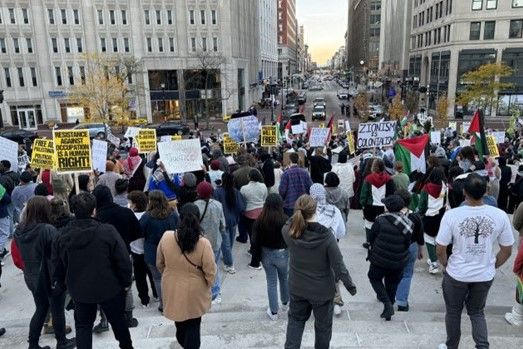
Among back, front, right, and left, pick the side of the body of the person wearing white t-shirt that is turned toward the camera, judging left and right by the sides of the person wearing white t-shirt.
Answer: back

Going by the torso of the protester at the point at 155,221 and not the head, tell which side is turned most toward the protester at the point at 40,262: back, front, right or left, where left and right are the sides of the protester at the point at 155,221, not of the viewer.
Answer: left

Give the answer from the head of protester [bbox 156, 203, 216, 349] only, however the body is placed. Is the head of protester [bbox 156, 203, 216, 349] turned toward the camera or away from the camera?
away from the camera

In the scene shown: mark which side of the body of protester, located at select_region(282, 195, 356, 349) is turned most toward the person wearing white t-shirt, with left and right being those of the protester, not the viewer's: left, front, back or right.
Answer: right

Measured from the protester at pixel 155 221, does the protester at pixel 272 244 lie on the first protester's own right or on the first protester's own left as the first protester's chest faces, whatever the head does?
on the first protester's own right

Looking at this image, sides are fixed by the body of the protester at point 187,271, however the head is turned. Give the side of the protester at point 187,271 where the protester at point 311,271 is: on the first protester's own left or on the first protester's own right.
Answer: on the first protester's own right

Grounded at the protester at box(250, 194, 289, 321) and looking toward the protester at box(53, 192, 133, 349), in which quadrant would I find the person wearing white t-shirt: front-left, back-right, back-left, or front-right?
back-left

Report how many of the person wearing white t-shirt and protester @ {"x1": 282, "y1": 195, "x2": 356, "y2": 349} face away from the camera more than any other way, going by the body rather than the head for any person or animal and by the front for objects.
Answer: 2

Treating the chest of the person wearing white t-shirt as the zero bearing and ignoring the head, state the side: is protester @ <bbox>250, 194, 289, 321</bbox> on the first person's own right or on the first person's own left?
on the first person's own left

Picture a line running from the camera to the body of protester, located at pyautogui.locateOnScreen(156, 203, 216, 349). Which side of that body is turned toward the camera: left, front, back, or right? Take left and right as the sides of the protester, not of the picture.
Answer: back

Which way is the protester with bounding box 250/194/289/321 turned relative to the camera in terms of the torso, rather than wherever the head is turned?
away from the camera

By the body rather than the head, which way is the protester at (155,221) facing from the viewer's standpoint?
away from the camera

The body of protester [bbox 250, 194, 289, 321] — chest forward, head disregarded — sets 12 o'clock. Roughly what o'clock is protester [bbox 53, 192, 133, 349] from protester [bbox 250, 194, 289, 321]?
protester [bbox 53, 192, 133, 349] is roughly at 8 o'clock from protester [bbox 250, 194, 289, 321].

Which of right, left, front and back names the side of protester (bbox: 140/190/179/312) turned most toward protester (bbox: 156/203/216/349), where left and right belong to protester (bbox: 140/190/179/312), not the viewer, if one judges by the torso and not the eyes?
back

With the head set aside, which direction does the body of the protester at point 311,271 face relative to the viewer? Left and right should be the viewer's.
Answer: facing away from the viewer
